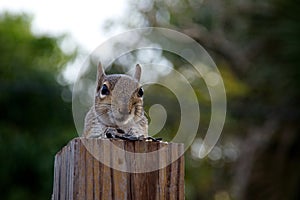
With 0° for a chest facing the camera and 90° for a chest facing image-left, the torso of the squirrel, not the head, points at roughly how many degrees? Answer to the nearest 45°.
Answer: approximately 0°
